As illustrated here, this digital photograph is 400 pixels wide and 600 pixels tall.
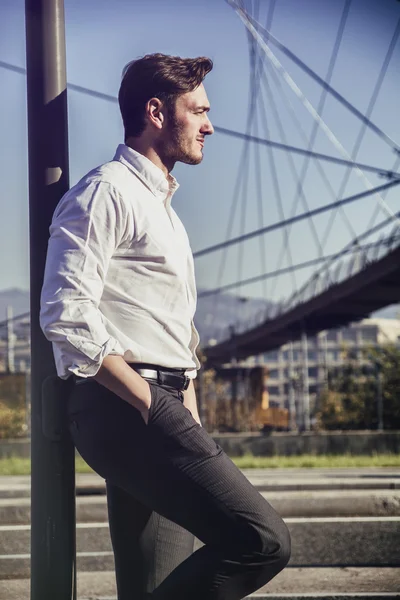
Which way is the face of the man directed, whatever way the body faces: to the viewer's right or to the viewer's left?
to the viewer's right

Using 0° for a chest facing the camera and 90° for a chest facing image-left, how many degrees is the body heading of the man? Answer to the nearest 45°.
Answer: approximately 270°
